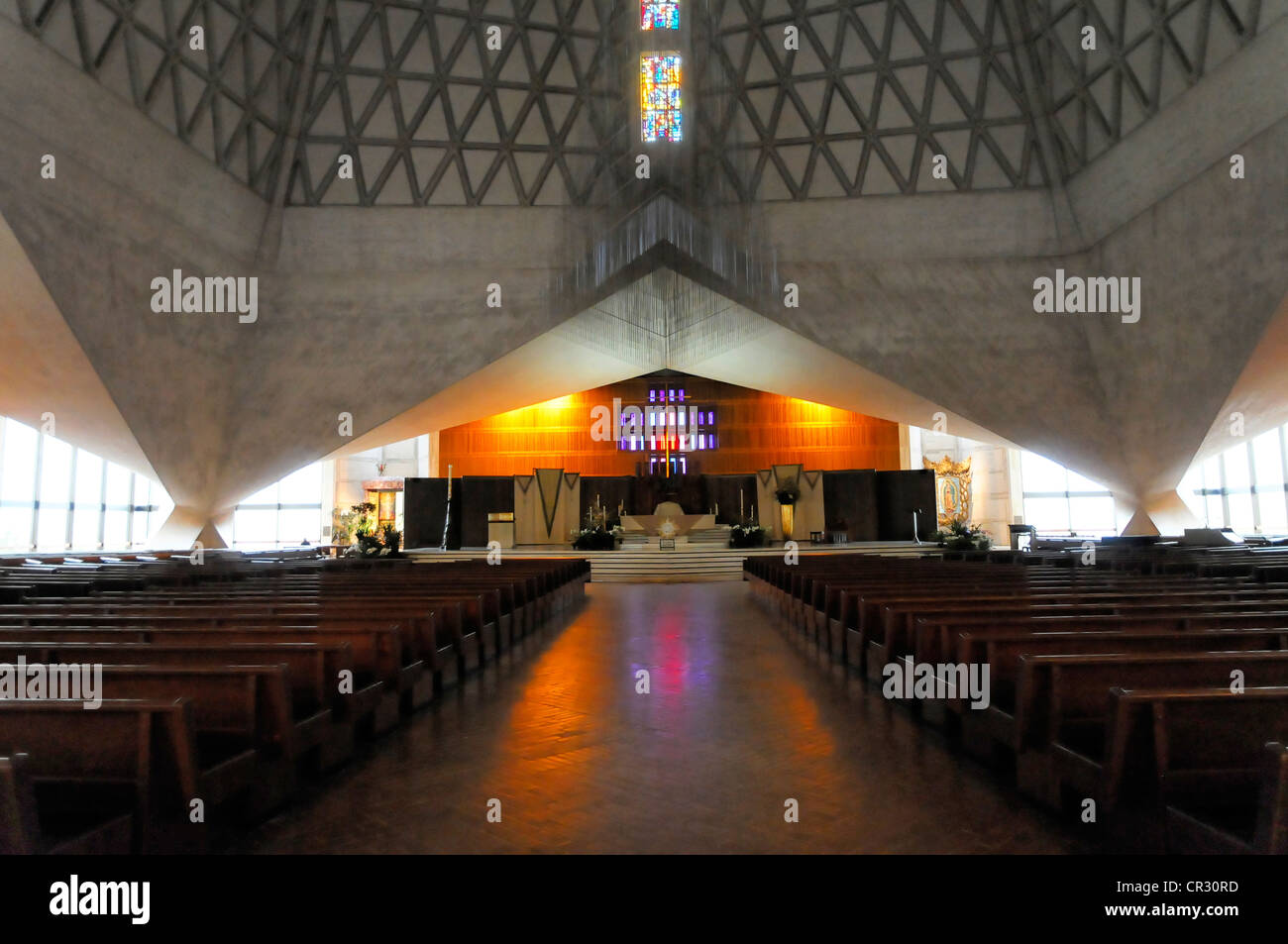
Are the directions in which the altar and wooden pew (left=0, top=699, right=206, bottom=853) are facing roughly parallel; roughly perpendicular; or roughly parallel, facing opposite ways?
roughly parallel, facing opposite ways

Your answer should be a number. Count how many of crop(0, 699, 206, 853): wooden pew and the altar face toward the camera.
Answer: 1

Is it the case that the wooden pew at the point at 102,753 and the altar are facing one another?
yes

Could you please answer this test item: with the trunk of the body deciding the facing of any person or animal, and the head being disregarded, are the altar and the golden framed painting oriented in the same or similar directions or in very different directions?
same or similar directions

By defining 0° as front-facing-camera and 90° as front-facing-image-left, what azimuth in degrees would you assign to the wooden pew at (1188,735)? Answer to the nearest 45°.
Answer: approximately 135°

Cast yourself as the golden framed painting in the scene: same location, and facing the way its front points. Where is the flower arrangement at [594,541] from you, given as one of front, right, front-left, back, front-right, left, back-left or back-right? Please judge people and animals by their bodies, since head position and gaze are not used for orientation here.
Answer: front-right

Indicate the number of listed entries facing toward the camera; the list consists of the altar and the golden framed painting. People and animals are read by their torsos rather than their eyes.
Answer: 2

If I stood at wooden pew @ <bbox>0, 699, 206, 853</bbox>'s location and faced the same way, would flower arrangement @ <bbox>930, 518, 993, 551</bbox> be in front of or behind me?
in front

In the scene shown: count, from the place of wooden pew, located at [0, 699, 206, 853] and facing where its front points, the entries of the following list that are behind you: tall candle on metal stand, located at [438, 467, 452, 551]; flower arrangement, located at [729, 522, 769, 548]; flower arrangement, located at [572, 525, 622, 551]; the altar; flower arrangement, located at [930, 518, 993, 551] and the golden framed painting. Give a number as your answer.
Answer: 0

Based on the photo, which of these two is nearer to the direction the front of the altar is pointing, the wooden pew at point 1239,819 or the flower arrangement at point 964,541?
the wooden pew

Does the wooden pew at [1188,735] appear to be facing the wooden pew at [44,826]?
no

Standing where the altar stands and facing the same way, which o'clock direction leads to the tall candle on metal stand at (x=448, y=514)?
The tall candle on metal stand is roughly at 3 o'clock from the altar.

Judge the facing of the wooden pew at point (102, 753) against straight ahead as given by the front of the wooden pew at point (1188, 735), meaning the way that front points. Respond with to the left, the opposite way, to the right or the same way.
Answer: the same way

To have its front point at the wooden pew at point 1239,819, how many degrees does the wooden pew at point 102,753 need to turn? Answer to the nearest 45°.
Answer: approximately 90° to its right

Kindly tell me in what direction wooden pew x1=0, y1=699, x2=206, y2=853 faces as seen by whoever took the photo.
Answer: facing away from the viewer and to the right of the viewer

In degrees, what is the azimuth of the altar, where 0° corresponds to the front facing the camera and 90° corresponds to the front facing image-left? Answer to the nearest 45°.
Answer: approximately 0°

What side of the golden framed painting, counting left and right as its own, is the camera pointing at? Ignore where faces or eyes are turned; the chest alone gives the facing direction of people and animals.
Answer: front

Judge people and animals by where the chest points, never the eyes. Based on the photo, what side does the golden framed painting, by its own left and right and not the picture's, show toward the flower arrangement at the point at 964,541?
front

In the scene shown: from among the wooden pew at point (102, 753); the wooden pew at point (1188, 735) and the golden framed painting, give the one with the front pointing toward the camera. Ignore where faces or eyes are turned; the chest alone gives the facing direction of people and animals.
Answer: the golden framed painting
